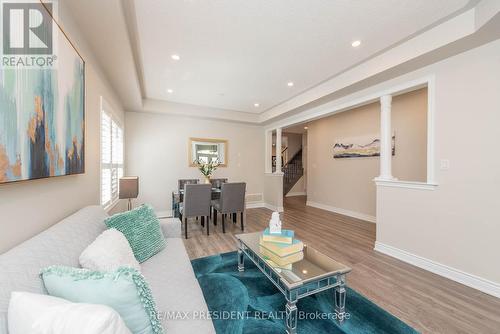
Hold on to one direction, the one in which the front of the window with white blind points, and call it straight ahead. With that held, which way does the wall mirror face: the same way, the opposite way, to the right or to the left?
to the right

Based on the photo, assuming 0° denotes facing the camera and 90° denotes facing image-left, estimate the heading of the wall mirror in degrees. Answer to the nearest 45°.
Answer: approximately 0°

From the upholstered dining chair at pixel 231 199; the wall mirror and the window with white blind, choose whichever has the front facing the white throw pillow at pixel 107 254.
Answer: the wall mirror

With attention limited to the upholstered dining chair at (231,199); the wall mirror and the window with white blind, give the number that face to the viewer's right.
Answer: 1

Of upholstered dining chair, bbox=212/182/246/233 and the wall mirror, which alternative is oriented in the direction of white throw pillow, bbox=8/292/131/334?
the wall mirror

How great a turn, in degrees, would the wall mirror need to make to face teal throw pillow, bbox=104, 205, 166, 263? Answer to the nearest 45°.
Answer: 0° — it already faces it

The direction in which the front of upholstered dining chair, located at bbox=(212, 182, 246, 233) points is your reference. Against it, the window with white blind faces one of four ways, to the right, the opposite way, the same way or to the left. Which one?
to the right

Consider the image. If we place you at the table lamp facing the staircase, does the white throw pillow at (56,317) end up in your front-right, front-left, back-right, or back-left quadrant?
back-right

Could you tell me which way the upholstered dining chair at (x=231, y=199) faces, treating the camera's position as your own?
facing away from the viewer and to the left of the viewer

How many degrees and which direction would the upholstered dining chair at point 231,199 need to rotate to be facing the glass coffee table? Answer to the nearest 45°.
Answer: approximately 135° to its left

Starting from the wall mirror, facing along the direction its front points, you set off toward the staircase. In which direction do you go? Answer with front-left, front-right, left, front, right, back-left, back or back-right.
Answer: back-left

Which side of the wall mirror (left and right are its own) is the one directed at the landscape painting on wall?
left

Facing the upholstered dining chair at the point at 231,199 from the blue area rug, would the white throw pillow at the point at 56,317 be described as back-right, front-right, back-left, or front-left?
back-left

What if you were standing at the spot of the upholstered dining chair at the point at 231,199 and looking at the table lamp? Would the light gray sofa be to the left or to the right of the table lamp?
left

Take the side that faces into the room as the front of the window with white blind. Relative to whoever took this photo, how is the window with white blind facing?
facing to the right of the viewer

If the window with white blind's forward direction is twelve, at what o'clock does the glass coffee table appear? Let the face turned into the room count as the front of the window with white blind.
The glass coffee table is roughly at 2 o'clock from the window with white blind.
